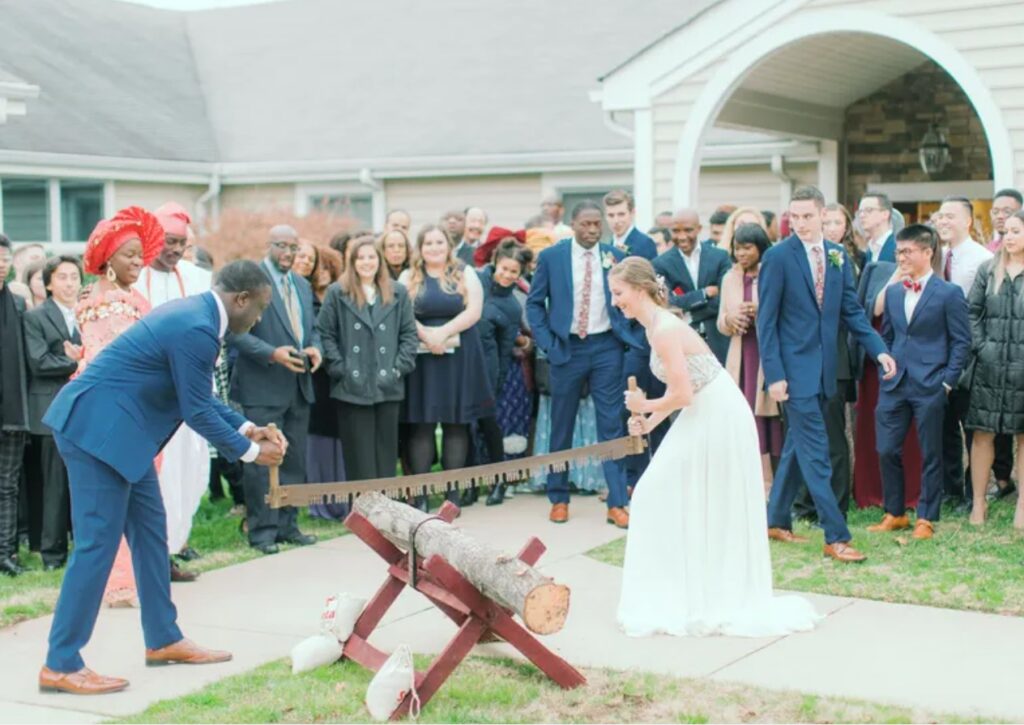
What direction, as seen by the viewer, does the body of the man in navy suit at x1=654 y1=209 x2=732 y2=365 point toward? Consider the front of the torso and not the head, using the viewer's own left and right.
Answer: facing the viewer

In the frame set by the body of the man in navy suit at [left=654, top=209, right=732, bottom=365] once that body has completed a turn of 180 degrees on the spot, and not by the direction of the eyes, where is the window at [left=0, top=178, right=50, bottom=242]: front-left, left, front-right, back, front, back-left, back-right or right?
front-left

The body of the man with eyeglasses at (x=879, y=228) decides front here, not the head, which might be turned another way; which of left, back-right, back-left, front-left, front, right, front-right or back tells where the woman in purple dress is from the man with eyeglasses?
front

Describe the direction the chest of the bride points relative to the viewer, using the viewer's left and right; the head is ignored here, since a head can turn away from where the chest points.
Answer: facing to the left of the viewer

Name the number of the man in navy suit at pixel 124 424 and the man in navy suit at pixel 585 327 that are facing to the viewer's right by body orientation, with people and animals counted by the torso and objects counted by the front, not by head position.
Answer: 1

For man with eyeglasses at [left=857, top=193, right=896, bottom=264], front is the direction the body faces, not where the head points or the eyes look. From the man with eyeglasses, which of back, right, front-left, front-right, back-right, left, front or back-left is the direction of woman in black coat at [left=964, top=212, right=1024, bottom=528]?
left

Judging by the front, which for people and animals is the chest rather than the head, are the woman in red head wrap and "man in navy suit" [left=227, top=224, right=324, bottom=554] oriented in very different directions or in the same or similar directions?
same or similar directions

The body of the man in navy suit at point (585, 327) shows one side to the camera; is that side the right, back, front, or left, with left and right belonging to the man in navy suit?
front

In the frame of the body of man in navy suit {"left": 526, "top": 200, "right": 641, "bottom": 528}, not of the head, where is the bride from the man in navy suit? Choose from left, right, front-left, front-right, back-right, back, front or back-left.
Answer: front

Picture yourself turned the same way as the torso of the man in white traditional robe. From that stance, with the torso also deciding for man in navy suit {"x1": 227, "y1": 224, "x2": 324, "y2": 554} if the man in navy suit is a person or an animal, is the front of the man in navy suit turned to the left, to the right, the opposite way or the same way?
the same way

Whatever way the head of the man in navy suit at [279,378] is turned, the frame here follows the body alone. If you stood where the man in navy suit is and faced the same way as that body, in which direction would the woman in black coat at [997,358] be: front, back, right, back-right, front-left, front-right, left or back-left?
front-left

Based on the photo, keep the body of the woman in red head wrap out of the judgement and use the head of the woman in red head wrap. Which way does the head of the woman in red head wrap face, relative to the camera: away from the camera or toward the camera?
toward the camera

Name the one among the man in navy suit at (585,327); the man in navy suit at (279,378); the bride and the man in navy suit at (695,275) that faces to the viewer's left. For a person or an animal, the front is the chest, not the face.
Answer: the bride

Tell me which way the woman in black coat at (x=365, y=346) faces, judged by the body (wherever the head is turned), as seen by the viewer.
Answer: toward the camera

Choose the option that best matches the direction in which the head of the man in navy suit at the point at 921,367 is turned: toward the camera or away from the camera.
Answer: toward the camera

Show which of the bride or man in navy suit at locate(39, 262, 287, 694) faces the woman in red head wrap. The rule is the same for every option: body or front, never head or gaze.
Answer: the bride

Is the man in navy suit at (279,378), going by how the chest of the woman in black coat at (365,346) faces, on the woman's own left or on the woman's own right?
on the woman's own right

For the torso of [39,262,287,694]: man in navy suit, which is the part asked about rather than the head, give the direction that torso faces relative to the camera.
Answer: to the viewer's right

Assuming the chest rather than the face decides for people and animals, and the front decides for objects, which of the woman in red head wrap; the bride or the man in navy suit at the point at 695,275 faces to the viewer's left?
the bride
